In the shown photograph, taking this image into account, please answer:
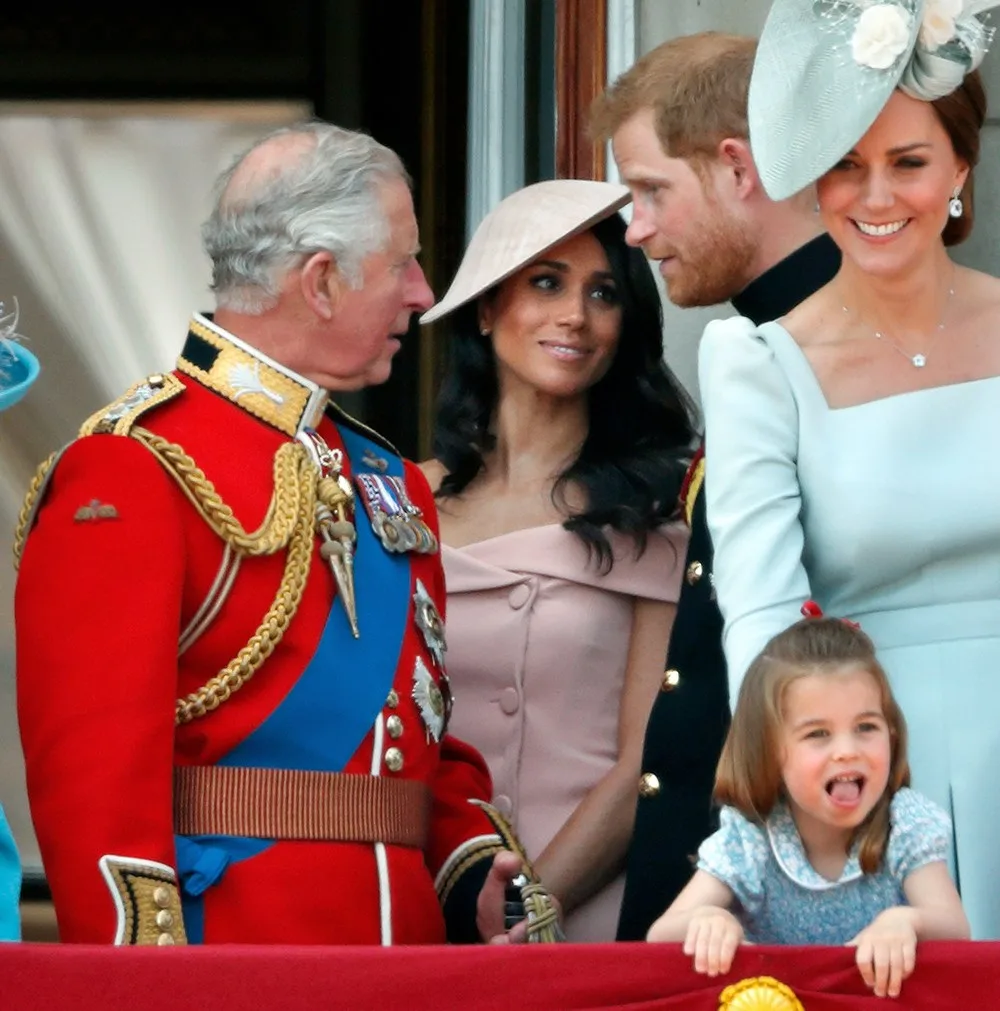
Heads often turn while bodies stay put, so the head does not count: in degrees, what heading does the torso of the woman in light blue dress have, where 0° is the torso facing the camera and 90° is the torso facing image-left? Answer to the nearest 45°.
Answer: approximately 0°

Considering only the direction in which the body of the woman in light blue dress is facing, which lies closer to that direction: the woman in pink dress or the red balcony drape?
the red balcony drape

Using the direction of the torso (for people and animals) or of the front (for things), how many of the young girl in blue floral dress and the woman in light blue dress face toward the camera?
2

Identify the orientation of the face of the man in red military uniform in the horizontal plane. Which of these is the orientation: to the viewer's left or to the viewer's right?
to the viewer's right

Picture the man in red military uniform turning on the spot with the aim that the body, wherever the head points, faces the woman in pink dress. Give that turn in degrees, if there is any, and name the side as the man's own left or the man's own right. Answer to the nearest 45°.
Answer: approximately 90° to the man's own left
